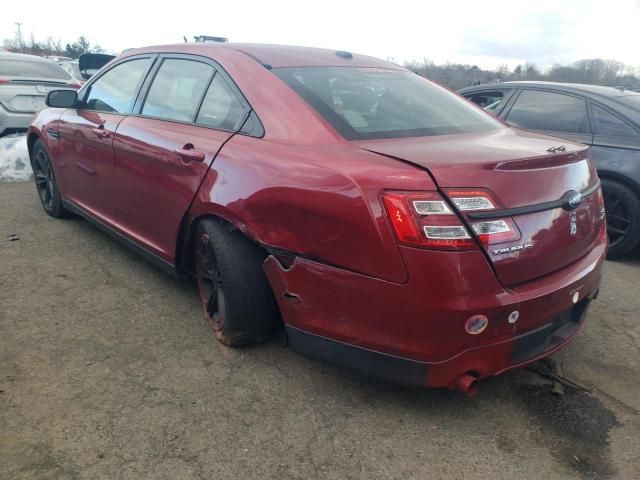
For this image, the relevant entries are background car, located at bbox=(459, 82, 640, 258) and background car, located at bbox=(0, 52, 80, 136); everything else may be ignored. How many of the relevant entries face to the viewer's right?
0

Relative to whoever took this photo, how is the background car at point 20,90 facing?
facing away from the viewer and to the left of the viewer

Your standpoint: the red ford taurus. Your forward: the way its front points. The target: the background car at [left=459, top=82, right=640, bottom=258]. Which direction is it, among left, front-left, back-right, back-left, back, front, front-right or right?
right

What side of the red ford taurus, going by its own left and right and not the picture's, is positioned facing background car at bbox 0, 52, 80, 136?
front

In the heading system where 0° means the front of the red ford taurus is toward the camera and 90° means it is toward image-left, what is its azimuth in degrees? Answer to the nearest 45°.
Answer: approximately 135°

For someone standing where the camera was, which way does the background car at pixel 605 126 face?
facing away from the viewer and to the left of the viewer

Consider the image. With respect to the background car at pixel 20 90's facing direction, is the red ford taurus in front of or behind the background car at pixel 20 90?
behind
